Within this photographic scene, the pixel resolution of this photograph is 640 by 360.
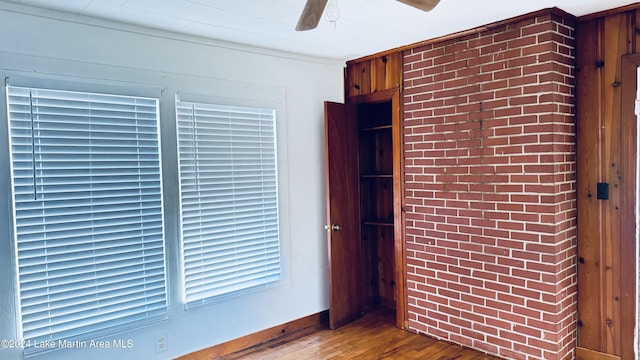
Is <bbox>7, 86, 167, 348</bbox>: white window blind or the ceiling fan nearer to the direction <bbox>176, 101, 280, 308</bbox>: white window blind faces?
the ceiling fan

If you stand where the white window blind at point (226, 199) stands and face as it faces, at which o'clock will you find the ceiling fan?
The ceiling fan is roughly at 1 o'clock from the white window blind.

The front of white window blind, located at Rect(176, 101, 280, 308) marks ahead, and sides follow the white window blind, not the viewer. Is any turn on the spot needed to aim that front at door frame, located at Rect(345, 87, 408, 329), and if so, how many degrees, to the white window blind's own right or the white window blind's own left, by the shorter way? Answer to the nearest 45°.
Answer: approximately 45° to the white window blind's own left

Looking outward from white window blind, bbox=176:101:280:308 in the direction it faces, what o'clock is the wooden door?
The wooden door is roughly at 10 o'clock from the white window blind.

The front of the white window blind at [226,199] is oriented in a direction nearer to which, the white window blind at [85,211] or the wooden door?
the wooden door

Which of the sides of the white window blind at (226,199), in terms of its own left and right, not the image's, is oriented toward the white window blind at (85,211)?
right

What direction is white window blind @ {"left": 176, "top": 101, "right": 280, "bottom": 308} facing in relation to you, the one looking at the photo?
facing the viewer and to the right of the viewer

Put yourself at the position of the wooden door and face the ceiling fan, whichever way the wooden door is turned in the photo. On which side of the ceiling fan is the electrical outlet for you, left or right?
right
